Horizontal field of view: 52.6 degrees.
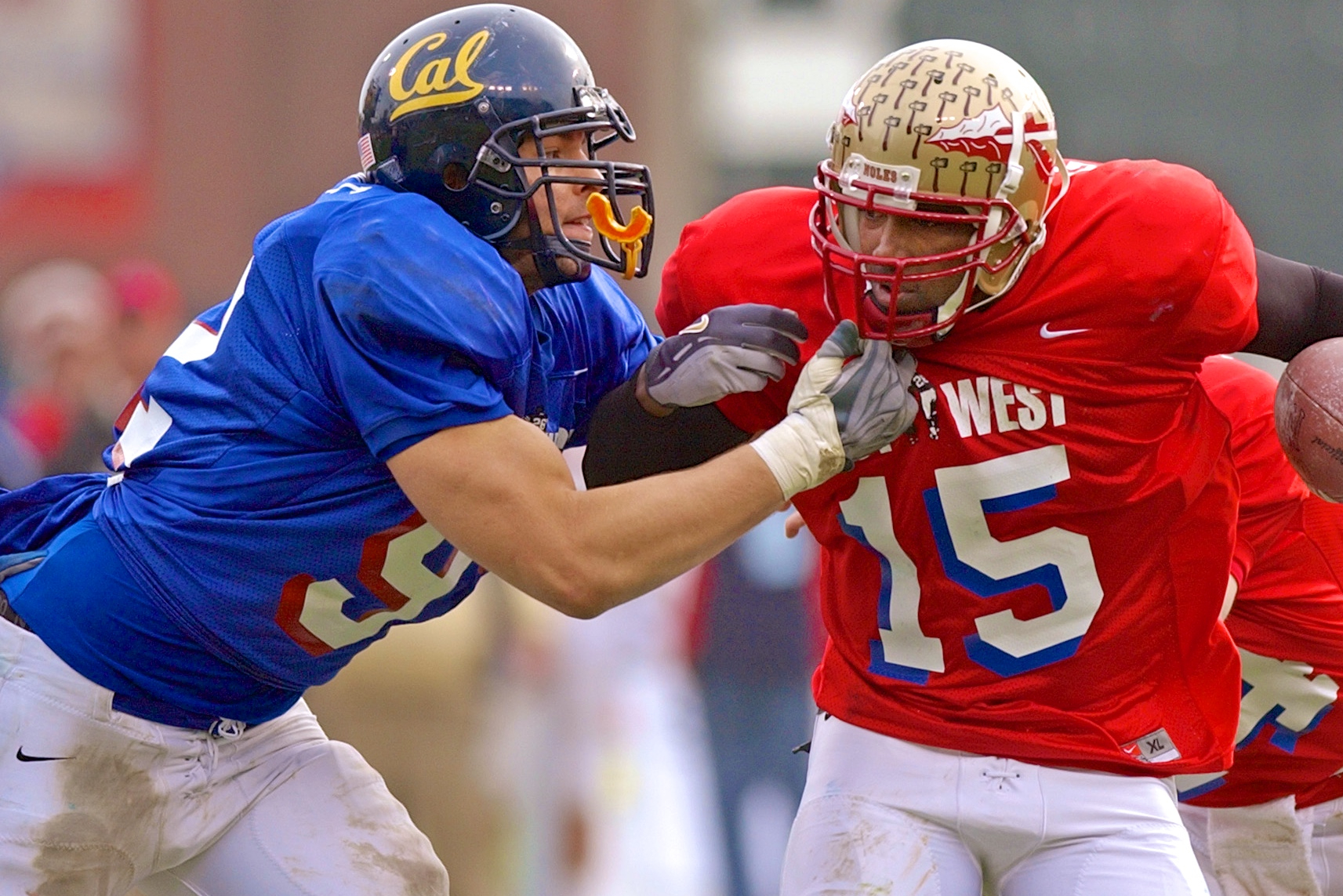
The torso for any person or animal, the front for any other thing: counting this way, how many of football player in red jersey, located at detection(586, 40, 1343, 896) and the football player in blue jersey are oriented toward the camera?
1

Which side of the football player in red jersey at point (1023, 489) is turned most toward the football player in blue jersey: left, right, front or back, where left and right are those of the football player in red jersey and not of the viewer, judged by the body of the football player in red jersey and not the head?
right

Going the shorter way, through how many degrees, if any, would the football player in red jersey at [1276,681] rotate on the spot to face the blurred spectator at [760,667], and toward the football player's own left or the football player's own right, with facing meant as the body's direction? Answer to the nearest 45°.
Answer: approximately 90° to the football player's own right

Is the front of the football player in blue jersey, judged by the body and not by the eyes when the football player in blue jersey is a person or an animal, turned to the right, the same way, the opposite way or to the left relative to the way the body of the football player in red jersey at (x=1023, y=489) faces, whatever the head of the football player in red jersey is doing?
to the left

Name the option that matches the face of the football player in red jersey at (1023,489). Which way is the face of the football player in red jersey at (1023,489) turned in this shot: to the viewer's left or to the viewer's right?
to the viewer's left

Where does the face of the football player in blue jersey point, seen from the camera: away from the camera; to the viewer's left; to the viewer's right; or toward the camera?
to the viewer's right

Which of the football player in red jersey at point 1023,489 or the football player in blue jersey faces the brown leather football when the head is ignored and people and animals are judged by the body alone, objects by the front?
the football player in blue jersey

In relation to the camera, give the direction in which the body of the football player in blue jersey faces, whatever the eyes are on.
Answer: to the viewer's right

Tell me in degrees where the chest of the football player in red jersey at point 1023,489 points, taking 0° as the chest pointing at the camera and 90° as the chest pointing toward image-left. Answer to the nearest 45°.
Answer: approximately 0°

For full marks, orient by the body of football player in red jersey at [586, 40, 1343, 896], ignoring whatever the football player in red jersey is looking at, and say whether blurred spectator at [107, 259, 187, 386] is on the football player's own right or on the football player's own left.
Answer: on the football player's own right
